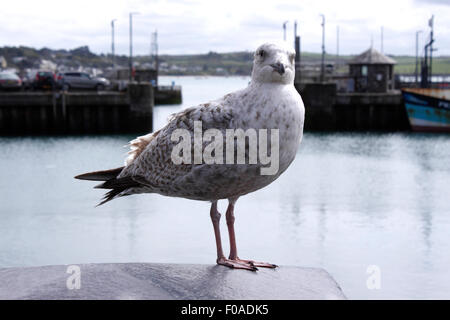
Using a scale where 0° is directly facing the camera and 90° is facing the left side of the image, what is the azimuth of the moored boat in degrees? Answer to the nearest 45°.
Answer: approximately 90°

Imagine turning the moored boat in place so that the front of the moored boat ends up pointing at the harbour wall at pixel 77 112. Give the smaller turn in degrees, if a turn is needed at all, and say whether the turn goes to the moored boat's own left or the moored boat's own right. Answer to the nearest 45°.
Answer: approximately 45° to the moored boat's own left

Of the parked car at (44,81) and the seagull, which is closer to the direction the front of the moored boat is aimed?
the parked car

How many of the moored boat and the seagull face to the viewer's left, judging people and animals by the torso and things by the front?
1

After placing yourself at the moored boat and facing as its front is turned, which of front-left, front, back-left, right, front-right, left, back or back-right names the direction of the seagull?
left

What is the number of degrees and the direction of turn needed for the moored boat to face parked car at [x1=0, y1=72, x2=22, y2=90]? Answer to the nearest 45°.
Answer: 0° — it already faces it

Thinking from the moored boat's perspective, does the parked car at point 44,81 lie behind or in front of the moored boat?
in front
